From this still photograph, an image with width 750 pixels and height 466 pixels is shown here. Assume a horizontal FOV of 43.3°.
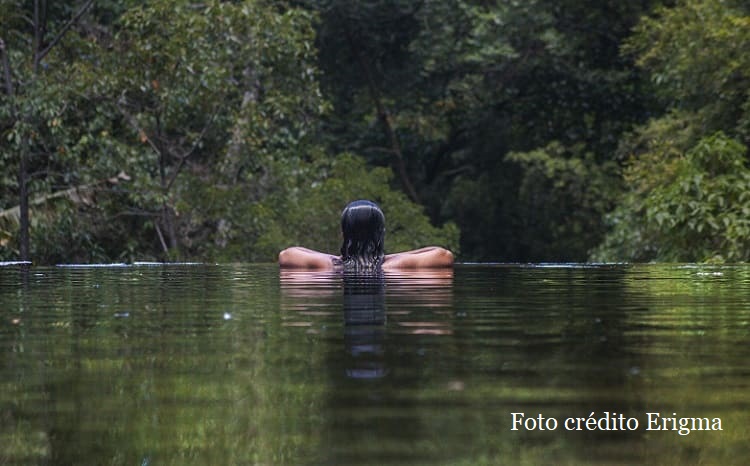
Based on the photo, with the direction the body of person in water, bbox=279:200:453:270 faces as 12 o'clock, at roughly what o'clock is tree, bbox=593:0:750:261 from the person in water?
The tree is roughly at 1 o'clock from the person in water.

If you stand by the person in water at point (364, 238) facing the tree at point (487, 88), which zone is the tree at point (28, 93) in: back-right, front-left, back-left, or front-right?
front-left

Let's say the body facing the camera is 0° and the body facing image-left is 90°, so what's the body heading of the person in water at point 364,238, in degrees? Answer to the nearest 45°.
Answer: approximately 180°

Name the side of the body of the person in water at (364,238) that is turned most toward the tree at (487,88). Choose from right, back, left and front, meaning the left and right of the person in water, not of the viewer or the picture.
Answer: front

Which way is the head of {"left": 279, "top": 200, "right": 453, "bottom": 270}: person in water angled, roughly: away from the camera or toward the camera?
away from the camera

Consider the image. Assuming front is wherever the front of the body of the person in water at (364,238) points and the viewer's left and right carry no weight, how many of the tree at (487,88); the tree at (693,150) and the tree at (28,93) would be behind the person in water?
0

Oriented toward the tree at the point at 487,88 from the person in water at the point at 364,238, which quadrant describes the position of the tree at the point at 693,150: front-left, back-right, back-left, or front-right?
front-right

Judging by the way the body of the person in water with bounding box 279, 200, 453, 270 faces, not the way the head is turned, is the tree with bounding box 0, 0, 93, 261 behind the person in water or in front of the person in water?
in front
